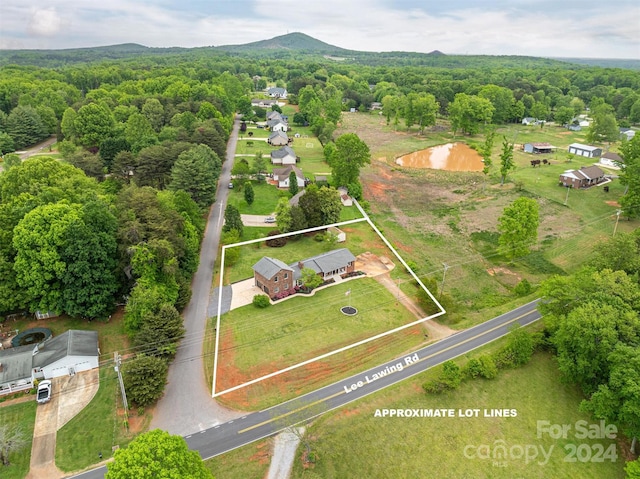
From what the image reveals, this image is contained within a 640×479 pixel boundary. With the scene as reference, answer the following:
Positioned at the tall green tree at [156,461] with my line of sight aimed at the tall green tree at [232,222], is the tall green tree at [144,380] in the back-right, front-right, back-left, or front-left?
front-left

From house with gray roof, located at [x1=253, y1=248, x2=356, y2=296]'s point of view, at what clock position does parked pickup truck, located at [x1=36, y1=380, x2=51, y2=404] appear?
The parked pickup truck is roughly at 3 o'clock from the house with gray roof.

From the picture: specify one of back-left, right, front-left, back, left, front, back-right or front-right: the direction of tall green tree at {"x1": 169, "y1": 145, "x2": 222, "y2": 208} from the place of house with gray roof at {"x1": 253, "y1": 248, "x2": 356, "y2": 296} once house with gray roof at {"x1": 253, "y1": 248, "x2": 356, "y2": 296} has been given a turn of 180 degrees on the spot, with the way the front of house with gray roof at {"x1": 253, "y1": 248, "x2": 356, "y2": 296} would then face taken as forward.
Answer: front

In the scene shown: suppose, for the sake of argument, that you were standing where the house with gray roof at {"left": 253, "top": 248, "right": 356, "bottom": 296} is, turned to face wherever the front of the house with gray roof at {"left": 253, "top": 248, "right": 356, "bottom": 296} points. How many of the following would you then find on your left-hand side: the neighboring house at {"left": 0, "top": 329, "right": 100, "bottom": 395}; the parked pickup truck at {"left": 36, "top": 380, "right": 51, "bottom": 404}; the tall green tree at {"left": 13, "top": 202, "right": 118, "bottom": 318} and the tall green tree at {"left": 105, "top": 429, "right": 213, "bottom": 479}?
0

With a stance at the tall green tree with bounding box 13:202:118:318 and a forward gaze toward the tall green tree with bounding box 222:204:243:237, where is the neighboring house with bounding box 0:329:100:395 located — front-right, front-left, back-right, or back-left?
back-right

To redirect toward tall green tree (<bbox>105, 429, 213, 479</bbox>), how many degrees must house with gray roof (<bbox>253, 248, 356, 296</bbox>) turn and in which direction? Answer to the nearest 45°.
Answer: approximately 45° to its right

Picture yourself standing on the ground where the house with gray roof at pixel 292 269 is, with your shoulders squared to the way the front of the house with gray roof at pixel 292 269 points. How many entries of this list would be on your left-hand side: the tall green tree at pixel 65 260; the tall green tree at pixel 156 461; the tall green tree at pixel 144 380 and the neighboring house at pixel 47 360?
0

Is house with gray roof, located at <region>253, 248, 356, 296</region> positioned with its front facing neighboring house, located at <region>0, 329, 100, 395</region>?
no

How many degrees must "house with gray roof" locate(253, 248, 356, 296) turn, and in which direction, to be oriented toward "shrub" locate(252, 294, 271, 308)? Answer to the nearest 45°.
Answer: approximately 90° to its right

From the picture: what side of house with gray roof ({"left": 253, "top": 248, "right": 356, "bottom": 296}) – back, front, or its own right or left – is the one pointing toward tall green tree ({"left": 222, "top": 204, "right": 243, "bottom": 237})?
back

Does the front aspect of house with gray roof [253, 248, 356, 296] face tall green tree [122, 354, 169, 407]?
no

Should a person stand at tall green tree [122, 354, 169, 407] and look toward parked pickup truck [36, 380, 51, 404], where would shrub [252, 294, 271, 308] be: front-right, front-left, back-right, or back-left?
back-right

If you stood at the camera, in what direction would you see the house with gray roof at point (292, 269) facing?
facing the viewer and to the right of the viewer

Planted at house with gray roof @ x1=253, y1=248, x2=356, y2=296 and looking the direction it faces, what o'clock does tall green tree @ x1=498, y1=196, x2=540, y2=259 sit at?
The tall green tree is roughly at 10 o'clock from the house with gray roof.

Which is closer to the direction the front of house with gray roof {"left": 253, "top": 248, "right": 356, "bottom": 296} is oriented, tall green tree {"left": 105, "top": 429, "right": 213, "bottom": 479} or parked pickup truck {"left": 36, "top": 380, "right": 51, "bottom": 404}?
the tall green tree

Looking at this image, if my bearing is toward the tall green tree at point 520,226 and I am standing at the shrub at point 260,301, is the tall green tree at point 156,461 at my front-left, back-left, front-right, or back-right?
back-right

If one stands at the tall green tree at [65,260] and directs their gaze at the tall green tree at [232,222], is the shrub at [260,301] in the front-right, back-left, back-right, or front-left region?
front-right

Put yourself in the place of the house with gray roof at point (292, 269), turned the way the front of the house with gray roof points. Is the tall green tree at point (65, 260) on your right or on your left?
on your right
